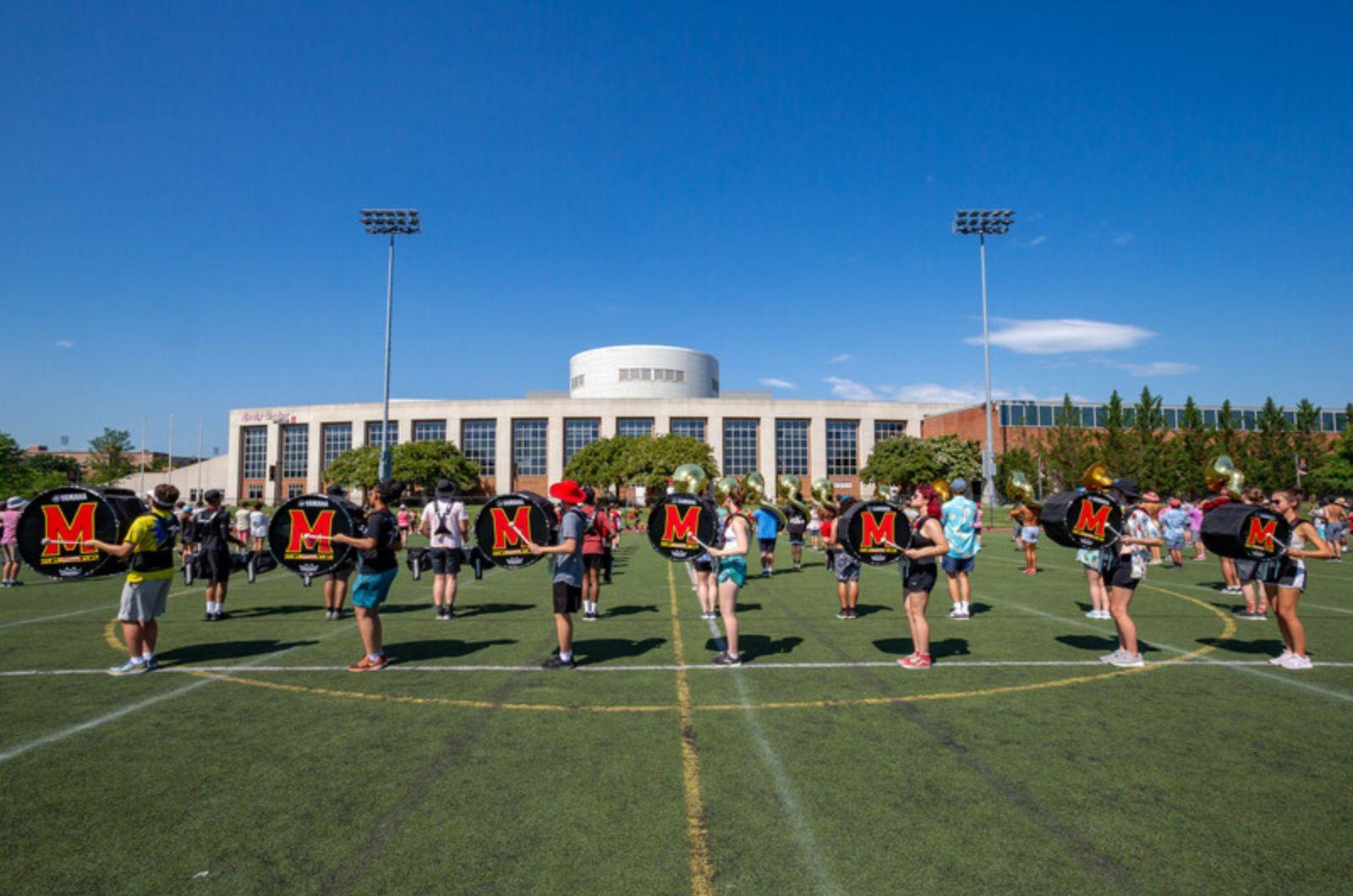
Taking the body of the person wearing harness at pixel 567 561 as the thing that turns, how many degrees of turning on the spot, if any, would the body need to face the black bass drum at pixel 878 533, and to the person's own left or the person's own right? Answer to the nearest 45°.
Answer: approximately 180°

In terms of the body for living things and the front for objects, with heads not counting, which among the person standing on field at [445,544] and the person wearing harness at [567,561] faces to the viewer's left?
the person wearing harness

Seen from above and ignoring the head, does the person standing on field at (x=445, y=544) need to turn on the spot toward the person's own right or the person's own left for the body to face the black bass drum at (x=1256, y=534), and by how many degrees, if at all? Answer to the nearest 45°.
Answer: approximately 135° to the person's own right

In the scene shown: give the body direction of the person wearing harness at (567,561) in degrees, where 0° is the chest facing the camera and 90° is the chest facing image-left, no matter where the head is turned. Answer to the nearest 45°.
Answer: approximately 90°

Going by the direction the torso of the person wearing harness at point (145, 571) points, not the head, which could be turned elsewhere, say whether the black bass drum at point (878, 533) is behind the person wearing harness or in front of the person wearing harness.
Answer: behind

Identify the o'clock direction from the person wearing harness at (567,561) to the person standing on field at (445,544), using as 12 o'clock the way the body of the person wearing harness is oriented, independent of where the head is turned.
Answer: The person standing on field is roughly at 2 o'clock from the person wearing harness.

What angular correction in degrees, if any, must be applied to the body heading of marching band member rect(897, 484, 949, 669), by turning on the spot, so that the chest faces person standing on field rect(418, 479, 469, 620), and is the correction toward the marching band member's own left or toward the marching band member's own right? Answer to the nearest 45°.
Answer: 0° — they already face them

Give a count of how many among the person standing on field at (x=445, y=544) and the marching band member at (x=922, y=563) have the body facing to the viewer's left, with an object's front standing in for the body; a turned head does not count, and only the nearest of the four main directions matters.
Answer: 1

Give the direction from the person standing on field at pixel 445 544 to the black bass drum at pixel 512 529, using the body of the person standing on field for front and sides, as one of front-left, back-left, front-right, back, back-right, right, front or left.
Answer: back

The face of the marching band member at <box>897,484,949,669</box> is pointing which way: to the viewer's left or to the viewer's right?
to the viewer's left

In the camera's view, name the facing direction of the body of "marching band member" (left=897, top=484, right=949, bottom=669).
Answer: to the viewer's left

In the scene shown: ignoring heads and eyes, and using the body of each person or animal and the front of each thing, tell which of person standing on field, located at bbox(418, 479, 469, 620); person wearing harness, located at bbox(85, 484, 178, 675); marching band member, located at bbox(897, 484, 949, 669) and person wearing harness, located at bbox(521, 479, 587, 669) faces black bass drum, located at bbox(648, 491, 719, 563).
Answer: the marching band member

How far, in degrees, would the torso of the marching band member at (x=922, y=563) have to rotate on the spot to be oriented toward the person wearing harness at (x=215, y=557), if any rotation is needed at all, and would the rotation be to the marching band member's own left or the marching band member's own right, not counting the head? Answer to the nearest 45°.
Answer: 0° — they already face them

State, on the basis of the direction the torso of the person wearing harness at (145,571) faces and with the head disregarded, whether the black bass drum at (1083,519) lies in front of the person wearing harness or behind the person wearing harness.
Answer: behind

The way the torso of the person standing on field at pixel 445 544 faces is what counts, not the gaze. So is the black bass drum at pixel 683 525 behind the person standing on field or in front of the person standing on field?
behind

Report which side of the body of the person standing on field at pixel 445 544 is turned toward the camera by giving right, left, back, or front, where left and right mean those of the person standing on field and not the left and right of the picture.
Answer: back

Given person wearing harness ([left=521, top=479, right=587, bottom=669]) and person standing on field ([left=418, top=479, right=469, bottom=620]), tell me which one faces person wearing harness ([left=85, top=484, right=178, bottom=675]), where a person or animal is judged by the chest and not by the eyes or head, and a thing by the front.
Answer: person wearing harness ([left=521, top=479, right=587, bottom=669])
